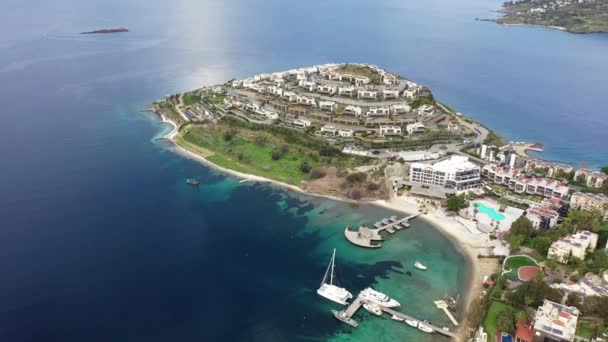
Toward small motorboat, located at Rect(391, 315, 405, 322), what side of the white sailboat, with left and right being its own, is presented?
back

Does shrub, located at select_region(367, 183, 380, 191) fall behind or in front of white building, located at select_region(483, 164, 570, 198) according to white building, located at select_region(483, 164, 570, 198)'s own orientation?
in front

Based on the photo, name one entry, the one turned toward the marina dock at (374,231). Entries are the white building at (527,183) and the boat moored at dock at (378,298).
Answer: the white building

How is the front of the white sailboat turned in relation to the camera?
facing away from the viewer and to the left of the viewer
